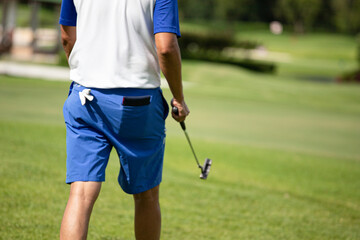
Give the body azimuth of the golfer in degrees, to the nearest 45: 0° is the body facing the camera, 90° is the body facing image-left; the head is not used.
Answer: approximately 180°
